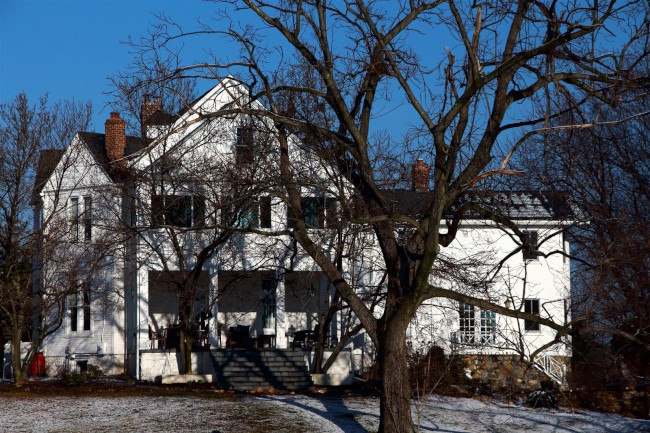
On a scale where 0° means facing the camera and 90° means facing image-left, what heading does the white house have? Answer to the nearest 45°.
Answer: approximately 0°

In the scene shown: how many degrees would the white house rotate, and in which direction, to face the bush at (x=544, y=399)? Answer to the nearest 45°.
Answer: approximately 45° to its left

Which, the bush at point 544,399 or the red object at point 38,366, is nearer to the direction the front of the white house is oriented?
the bush

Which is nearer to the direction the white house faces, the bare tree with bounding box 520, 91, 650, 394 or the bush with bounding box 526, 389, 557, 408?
the bush
